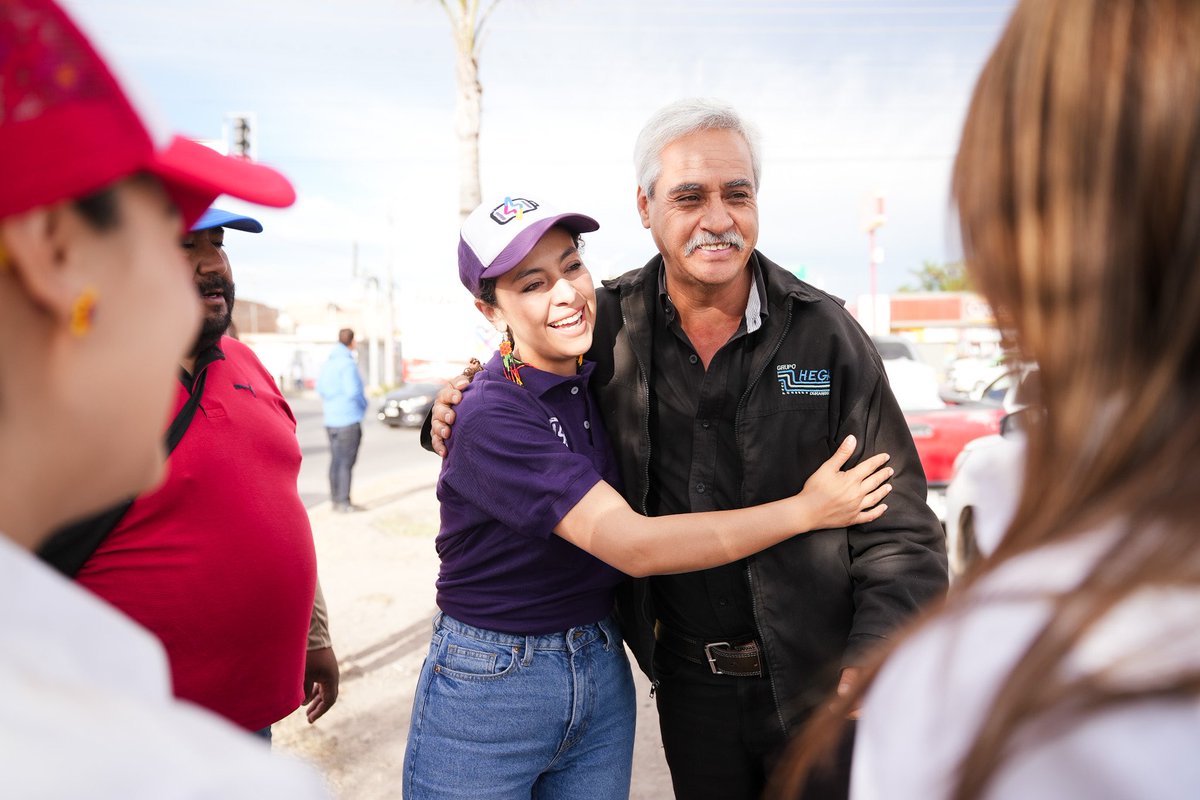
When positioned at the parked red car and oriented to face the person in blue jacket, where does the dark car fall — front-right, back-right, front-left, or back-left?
front-right

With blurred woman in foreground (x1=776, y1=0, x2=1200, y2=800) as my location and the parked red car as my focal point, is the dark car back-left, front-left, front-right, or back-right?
front-left

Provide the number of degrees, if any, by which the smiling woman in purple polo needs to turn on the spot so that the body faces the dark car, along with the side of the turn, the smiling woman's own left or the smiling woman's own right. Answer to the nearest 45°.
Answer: approximately 135° to the smiling woman's own left

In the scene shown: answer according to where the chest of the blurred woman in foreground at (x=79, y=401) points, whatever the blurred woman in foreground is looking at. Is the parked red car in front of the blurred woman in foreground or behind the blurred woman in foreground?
in front

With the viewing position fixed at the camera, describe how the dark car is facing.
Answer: facing the viewer and to the left of the viewer

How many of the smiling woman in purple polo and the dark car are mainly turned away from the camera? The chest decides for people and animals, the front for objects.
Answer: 0

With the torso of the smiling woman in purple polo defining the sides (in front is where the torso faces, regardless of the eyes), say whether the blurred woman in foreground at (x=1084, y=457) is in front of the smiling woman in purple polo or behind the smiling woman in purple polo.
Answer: in front

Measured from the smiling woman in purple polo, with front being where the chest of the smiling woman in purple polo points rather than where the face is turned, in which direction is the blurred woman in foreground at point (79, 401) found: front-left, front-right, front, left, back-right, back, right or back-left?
front-right

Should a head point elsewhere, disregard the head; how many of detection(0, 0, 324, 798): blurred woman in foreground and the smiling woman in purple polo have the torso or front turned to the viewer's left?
0

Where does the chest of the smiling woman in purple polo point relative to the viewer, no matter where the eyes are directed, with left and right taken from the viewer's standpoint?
facing the viewer and to the right of the viewer

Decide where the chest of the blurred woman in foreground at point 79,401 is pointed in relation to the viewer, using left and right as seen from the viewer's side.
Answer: facing away from the viewer and to the right of the viewer

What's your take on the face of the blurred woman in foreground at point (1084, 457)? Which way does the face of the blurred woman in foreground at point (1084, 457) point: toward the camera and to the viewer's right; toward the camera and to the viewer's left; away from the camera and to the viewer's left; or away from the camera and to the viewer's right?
away from the camera and to the viewer's left

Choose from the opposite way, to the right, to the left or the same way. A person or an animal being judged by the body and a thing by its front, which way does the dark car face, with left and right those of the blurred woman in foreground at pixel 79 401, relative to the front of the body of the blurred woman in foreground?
the opposite way

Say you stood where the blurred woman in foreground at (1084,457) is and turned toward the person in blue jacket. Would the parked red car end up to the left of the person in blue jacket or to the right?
right

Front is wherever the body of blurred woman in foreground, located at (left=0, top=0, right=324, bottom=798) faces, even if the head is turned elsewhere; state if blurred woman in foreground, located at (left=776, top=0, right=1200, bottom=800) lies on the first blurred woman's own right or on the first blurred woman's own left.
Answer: on the first blurred woman's own right
